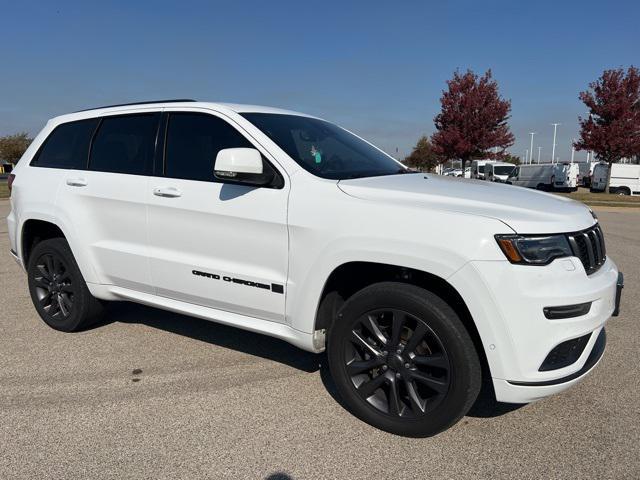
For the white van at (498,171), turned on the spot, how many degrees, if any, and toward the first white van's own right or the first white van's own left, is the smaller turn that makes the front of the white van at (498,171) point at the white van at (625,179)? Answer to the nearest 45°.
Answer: approximately 45° to the first white van's own left

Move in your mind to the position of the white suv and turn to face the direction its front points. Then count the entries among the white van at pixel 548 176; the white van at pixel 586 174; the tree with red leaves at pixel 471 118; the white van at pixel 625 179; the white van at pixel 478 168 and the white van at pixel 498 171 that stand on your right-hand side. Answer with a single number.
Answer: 0

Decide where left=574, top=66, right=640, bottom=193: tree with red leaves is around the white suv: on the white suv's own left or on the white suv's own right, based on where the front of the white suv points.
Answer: on the white suv's own left

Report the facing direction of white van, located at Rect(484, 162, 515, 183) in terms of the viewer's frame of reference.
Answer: facing the viewer and to the right of the viewer

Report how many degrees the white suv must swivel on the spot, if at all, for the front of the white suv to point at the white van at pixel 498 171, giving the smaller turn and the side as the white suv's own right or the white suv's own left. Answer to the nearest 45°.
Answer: approximately 135° to the white suv's own left

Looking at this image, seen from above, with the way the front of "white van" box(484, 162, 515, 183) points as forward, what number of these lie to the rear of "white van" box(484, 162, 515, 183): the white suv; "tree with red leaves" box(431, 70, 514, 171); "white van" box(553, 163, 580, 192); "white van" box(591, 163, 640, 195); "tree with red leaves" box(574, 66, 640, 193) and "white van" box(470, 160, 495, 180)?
1

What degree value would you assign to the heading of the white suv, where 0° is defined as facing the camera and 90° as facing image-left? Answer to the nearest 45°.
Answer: approximately 315°

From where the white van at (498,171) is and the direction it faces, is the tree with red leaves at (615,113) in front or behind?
in front

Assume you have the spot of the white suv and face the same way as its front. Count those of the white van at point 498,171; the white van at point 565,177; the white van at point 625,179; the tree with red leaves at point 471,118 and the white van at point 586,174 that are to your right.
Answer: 0

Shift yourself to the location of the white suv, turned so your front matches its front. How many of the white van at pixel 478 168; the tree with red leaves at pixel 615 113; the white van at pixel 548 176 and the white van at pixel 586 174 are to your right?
0

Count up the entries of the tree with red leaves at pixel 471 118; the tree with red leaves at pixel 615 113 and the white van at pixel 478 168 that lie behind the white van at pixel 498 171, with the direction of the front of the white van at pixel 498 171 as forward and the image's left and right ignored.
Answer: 1

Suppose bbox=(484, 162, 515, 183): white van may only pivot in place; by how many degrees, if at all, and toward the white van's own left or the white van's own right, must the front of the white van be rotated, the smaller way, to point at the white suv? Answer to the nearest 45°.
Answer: approximately 45° to the white van's own right

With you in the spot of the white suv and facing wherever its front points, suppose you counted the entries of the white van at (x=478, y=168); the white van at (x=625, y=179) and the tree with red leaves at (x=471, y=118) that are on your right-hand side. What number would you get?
0

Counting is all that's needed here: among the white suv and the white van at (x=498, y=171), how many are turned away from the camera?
0

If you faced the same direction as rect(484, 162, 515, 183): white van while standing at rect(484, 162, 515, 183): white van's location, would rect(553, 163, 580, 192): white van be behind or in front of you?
in front

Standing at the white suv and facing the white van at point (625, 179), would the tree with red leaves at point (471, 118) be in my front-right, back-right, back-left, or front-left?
front-left

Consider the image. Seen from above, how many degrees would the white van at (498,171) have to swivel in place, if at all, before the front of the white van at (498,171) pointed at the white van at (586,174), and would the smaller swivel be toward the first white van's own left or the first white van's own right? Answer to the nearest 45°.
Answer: approximately 90° to the first white van's own left
